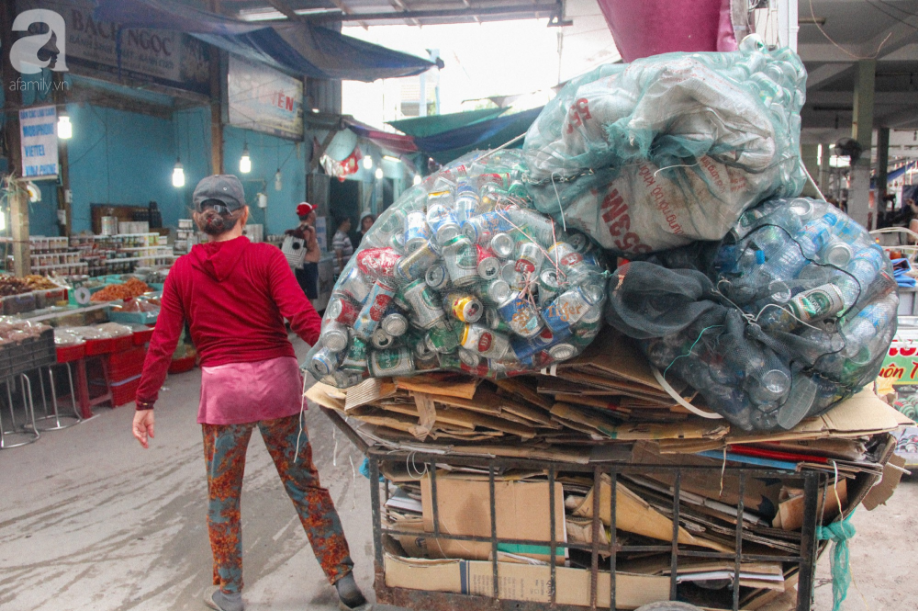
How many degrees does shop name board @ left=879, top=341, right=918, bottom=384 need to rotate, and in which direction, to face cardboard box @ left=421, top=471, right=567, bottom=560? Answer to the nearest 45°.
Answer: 0° — it already faces it

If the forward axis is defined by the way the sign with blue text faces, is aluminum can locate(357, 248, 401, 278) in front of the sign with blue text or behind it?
in front

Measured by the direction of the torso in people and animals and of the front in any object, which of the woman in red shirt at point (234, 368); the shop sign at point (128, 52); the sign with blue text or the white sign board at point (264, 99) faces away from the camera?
the woman in red shirt

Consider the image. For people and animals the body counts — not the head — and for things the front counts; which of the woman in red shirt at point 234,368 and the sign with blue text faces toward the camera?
the sign with blue text

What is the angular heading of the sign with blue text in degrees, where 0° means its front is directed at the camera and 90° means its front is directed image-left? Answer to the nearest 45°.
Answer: approximately 0°

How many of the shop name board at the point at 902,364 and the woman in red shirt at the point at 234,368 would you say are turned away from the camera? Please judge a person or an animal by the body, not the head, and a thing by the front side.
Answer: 1

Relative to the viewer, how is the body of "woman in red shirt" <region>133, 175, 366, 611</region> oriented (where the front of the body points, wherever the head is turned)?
away from the camera

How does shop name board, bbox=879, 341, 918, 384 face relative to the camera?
toward the camera

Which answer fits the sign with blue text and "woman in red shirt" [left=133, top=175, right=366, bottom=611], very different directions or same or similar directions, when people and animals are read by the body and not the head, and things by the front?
very different directions

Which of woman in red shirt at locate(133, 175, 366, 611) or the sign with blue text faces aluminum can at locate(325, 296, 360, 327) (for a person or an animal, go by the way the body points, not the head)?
the sign with blue text

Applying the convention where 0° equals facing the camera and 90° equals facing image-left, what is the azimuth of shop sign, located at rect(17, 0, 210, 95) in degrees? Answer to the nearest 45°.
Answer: approximately 315°

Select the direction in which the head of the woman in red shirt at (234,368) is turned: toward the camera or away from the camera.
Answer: away from the camera

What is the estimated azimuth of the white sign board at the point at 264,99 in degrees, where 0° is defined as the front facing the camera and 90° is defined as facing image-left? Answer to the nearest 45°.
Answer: approximately 315°
